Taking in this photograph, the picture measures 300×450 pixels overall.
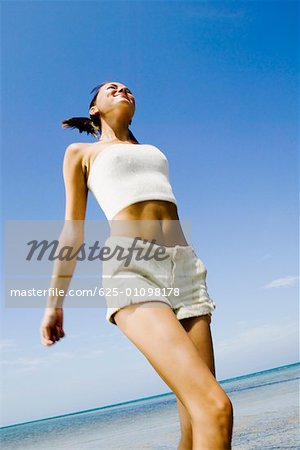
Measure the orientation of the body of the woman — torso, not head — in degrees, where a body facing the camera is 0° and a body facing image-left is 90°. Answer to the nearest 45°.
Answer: approximately 315°
